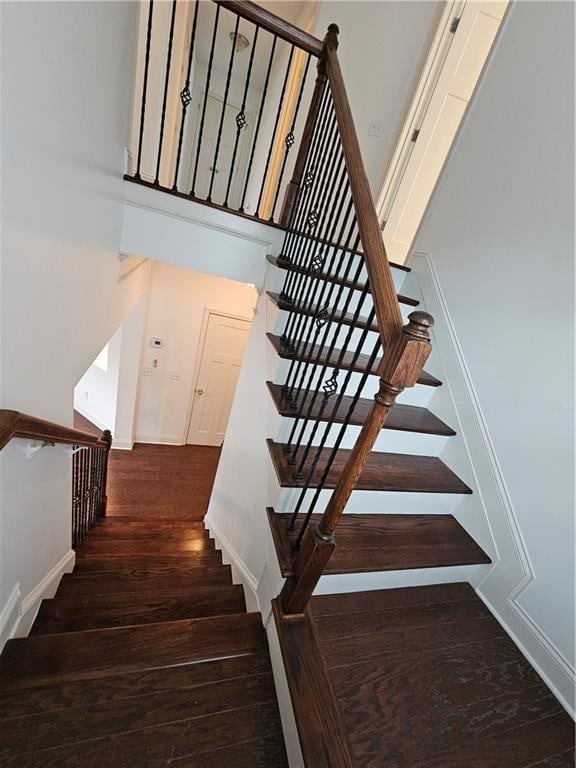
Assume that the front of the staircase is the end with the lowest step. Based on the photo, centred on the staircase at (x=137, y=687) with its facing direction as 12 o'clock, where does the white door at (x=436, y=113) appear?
The white door is roughly at 1 o'clock from the staircase.

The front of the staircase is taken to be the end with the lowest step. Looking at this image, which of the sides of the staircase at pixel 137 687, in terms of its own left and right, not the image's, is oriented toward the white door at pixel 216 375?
front

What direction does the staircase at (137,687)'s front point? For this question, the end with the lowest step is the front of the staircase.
away from the camera

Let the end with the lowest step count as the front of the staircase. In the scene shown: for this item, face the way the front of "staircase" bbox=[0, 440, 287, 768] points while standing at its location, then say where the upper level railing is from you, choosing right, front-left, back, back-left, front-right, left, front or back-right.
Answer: front

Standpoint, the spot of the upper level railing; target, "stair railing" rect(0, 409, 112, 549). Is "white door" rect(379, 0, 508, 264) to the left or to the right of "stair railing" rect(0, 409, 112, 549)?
left
